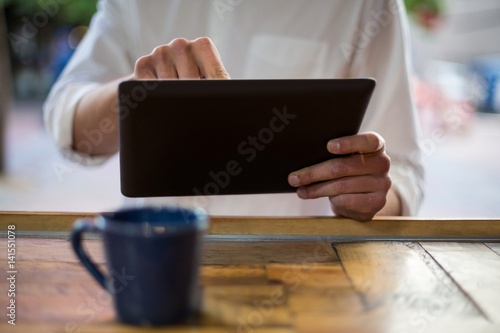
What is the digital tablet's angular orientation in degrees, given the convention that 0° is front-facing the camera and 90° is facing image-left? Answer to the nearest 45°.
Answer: approximately 180°
